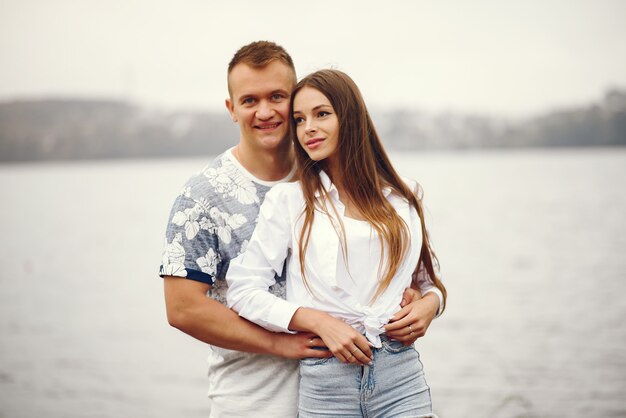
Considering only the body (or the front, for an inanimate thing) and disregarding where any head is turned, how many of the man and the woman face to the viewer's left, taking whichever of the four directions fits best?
0

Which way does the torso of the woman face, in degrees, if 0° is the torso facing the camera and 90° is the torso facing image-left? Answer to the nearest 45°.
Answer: approximately 0°

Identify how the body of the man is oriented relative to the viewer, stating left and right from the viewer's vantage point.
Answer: facing the viewer and to the right of the viewer
